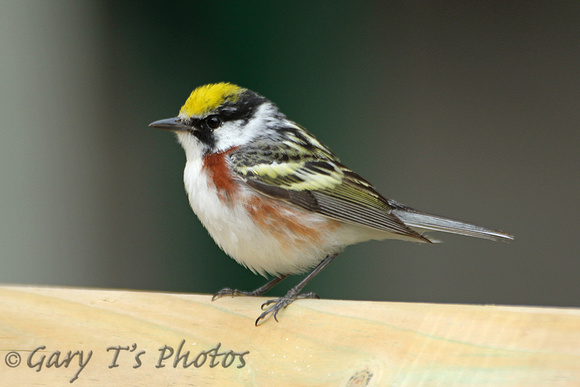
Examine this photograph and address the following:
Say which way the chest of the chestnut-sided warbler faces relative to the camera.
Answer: to the viewer's left
